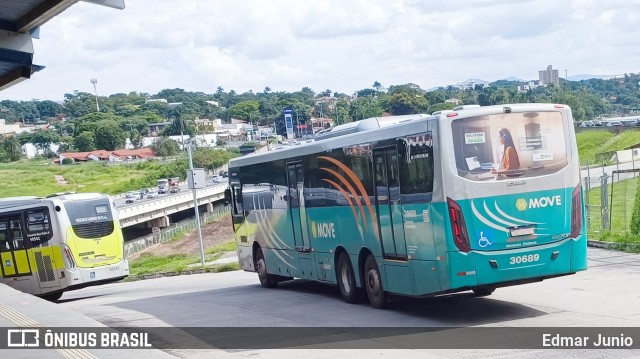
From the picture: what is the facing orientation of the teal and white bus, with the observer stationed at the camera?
facing away from the viewer and to the left of the viewer
